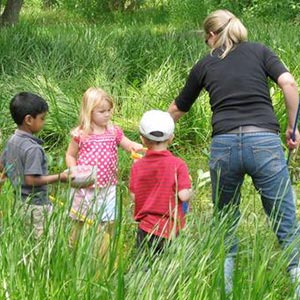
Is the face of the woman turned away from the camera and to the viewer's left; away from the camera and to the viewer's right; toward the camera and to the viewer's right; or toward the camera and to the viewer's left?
away from the camera and to the viewer's left

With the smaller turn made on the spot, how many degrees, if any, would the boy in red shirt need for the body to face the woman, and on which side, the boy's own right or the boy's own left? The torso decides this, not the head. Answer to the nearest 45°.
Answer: approximately 90° to the boy's own right

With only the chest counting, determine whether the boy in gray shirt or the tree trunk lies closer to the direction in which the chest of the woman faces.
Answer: the tree trunk

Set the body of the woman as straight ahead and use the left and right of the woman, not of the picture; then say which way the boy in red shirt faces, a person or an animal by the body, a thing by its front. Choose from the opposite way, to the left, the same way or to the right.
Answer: the same way

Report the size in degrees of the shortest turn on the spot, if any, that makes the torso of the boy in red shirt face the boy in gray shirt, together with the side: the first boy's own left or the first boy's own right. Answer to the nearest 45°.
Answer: approximately 90° to the first boy's own left

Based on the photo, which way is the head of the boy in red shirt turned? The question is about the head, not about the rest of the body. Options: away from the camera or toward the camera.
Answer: away from the camera

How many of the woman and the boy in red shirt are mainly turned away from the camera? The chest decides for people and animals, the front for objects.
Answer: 2

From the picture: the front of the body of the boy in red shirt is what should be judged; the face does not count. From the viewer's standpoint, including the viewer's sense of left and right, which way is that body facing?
facing away from the viewer

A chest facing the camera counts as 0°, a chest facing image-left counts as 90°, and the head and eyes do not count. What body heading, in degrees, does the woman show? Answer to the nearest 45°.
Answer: approximately 180°

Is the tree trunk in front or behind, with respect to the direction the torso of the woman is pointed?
in front

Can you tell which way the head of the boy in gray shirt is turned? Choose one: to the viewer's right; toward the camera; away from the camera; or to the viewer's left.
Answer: to the viewer's right

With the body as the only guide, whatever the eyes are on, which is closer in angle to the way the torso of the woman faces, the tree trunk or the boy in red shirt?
the tree trunk

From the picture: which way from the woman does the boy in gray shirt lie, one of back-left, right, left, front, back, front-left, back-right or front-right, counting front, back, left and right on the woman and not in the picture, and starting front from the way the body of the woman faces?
left
